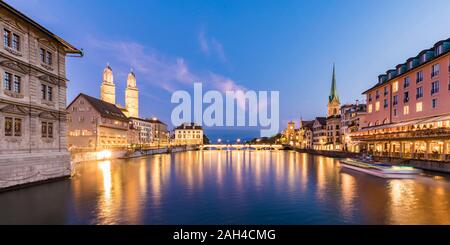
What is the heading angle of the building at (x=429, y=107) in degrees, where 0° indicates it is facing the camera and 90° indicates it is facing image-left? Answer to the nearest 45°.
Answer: approximately 45°

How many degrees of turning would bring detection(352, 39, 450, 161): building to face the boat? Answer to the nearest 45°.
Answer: approximately 45° to its left
